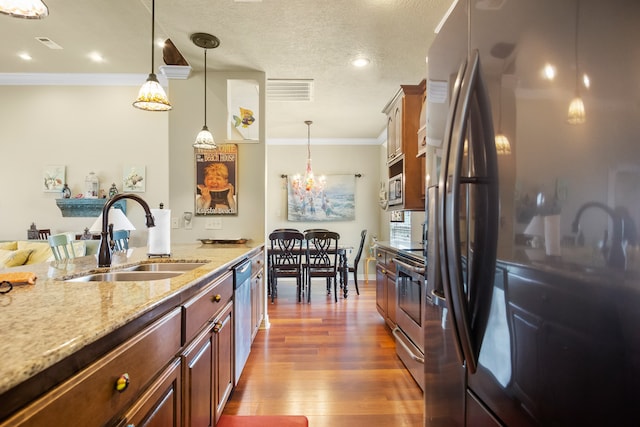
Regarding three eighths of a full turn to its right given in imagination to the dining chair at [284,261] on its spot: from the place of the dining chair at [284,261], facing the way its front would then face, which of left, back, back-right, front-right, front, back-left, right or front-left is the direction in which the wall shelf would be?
back-right

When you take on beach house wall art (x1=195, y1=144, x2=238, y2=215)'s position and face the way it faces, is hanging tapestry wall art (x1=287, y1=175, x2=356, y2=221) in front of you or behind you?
behind

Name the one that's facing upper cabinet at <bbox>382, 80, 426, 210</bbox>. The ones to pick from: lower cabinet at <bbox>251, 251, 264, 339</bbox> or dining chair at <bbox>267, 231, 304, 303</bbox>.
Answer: the lower cabinet

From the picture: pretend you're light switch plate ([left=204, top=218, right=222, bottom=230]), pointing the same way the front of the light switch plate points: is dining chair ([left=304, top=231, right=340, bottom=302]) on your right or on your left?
on your left

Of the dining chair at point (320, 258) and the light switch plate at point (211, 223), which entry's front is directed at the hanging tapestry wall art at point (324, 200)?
the dining chair

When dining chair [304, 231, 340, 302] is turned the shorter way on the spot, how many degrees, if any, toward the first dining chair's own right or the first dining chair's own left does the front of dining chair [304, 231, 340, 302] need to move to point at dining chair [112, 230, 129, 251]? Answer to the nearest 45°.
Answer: approximately 135° to the first dining chair's own left

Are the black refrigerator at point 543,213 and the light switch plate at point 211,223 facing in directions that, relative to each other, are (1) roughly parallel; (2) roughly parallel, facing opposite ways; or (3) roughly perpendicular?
roughly perpendicular

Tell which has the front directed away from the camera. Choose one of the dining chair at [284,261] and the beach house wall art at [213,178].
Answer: the dining chair

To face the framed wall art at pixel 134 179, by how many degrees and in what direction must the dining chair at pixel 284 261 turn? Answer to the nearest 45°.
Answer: approximately 90° to its left

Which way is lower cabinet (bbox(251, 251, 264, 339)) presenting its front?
to the viewer's right

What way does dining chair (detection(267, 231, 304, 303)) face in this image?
away from the camera
